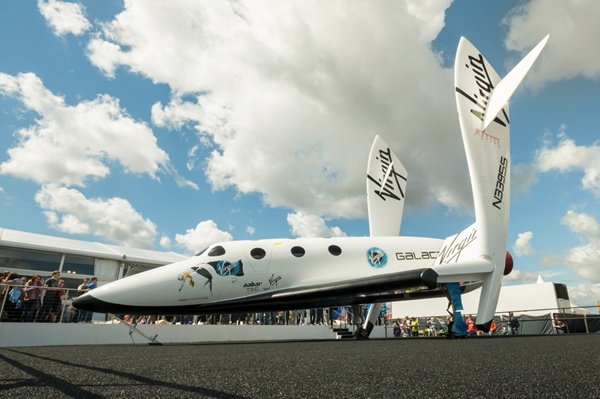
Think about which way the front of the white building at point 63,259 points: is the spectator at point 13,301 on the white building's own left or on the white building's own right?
on the white building's own right

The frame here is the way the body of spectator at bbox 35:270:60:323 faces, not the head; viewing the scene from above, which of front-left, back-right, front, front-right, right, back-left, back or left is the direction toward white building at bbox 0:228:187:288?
back-left

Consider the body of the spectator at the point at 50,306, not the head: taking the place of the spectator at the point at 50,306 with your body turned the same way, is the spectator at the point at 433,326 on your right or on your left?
on your left

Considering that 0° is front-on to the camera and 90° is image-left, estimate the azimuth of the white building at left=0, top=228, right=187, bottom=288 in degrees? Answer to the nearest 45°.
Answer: approximately 315°

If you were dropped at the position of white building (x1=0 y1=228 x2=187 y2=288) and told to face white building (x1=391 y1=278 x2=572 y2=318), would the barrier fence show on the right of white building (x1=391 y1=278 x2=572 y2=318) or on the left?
right

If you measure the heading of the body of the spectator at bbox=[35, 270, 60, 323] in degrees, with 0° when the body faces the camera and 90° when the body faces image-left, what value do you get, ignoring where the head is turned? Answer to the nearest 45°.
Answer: approximately 315°
